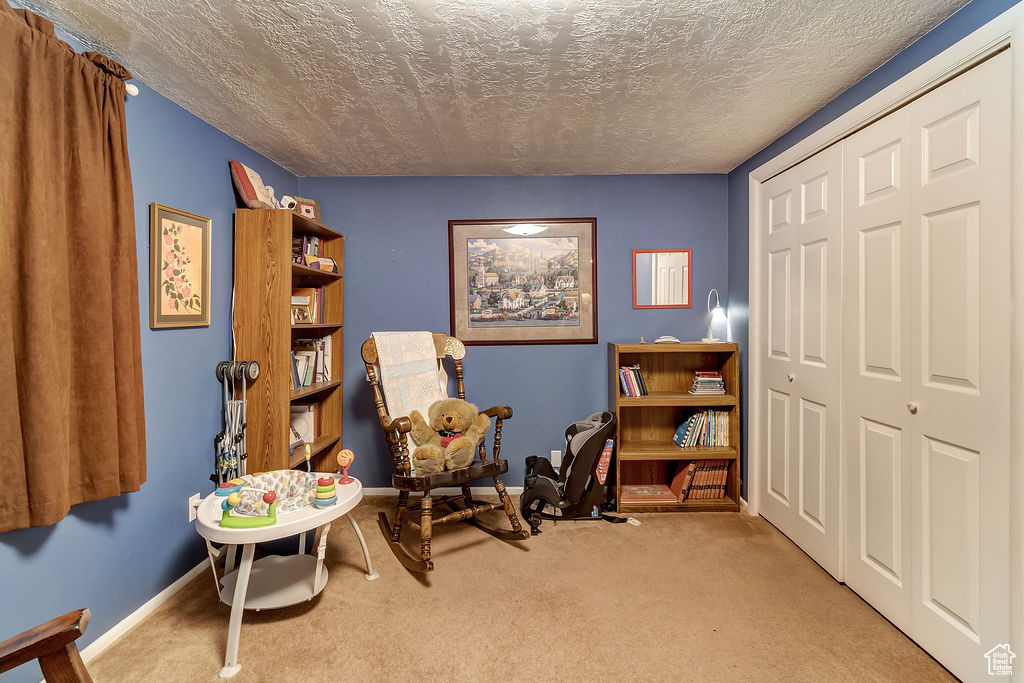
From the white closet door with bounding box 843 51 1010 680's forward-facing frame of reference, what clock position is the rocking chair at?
The rocking chair is roughly at 1 o'clock from the white closet door.

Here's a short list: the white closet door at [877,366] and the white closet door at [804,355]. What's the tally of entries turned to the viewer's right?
0

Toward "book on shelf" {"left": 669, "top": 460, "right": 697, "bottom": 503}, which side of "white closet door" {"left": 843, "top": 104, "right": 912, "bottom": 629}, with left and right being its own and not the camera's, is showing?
right

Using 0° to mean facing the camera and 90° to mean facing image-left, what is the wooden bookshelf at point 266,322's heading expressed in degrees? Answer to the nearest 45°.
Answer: approximately 315°

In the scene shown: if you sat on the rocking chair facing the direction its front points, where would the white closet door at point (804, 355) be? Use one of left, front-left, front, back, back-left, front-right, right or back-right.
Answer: front-left

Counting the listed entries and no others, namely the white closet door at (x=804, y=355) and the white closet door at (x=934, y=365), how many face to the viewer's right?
0

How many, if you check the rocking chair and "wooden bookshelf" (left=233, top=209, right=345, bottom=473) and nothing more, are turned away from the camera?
0

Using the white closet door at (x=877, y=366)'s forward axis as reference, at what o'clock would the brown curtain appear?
The brown curtain is roughly at 12 o'clock from the white closet door.

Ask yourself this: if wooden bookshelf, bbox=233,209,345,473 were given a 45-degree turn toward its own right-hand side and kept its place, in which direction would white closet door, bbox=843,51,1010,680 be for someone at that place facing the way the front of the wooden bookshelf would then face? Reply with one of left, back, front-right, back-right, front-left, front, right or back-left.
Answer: front-left

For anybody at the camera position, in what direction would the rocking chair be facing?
facing the viewer and to the right of the viewer

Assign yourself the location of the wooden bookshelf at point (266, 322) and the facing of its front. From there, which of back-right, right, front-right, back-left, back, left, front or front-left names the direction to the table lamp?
front-left

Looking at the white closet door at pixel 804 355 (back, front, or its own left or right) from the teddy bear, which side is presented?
front

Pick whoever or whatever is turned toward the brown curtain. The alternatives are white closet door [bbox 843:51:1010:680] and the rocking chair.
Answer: the white closet door

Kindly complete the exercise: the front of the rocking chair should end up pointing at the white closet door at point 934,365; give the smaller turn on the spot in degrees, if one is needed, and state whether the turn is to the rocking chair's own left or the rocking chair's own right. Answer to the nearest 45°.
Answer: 0° — it already faces it

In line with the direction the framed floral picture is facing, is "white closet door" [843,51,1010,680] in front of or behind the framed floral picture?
in front

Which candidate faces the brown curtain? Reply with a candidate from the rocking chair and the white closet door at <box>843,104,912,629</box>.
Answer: the white closet door

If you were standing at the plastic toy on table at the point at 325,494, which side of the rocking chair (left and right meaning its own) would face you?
right

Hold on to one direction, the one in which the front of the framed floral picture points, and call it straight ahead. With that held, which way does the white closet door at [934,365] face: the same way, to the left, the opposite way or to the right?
the opposite way
